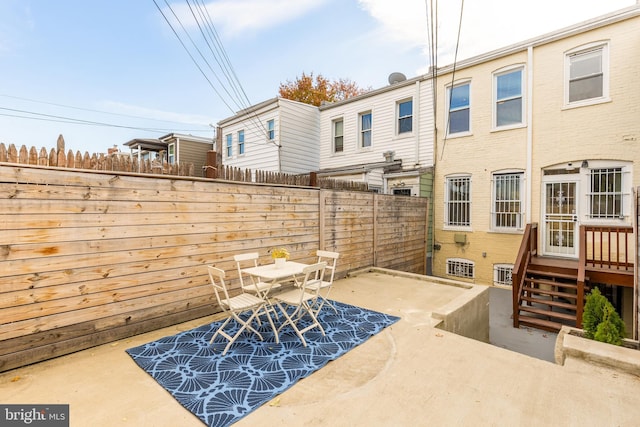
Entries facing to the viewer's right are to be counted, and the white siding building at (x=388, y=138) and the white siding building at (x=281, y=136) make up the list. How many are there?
0

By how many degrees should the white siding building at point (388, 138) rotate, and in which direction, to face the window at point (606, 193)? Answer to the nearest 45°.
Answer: approximately 90° to its left

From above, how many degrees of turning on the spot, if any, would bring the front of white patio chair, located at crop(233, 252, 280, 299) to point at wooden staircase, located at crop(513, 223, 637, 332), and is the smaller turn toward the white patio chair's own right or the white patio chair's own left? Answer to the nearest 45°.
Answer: approximately 45° to the white patio chair's own left

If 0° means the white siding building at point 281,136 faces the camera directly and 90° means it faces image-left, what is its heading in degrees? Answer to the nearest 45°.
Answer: approximately 45°

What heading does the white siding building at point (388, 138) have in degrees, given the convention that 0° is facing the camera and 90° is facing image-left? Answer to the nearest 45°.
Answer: approximately 45°

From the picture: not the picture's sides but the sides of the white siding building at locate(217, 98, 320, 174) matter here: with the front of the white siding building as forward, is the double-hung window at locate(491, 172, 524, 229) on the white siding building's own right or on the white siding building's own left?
on the white siding building's own left

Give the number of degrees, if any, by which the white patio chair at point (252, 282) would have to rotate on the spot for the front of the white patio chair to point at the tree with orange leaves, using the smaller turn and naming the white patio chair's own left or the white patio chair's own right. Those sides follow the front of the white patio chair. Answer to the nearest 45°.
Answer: approximately 135° to the white patio chair's own left

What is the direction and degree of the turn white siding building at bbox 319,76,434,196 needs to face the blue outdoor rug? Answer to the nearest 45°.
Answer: approximately 45° to its left

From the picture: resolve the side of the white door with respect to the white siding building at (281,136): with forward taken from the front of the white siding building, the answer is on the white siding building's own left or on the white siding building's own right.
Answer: on the white siding building's own left

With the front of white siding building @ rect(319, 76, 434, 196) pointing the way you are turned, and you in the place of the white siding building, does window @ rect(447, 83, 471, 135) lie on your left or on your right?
on your left

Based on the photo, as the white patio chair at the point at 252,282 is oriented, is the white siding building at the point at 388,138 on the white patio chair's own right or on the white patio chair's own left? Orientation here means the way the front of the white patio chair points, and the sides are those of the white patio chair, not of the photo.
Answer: on the white patio chair's own left

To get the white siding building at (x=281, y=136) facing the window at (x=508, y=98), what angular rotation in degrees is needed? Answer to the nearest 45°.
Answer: approximately 90° to its left

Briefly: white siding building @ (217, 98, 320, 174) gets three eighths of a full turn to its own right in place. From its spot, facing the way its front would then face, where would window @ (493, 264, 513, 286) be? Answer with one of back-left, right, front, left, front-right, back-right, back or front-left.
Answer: back-right
